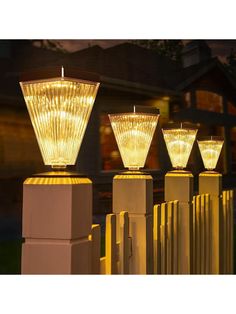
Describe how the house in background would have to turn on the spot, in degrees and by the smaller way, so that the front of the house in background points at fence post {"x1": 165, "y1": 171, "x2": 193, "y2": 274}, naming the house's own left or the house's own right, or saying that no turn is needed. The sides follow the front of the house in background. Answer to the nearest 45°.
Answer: approximately 45° to the house's own left
